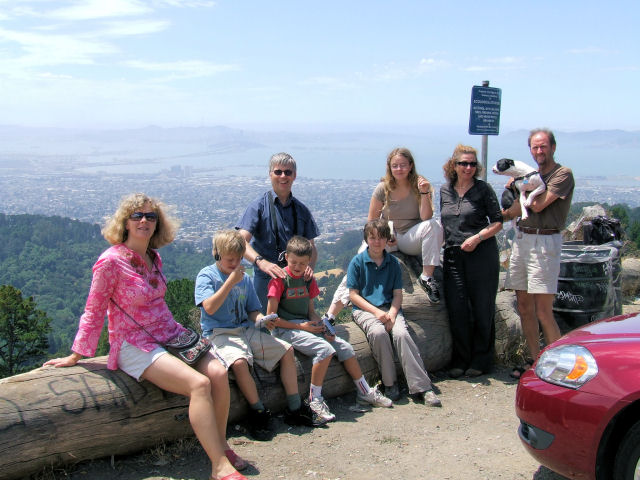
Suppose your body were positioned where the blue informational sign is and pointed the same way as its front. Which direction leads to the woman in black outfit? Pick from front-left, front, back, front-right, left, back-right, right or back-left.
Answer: front

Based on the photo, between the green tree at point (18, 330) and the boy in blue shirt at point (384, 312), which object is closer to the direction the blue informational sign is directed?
the boy in blue shirt

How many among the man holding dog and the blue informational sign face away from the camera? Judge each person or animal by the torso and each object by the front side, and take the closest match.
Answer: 0

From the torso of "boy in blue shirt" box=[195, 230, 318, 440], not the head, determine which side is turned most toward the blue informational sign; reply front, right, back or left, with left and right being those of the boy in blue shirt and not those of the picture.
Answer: left

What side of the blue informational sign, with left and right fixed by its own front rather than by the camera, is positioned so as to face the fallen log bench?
front

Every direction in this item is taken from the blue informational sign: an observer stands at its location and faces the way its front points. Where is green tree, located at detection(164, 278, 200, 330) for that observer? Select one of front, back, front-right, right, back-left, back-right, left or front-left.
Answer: back-right

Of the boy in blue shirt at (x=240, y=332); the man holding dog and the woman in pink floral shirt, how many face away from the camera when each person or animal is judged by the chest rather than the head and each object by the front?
0

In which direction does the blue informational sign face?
toward the camera

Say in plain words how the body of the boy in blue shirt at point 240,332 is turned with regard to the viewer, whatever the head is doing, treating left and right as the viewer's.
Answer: facing the viewer and to the right of the viewer

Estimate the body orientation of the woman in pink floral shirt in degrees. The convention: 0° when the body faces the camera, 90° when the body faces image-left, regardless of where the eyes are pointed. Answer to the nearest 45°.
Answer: approximately 315°

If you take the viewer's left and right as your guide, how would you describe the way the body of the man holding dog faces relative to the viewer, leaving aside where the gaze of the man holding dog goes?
facing the viewer and to the left of the viewer
